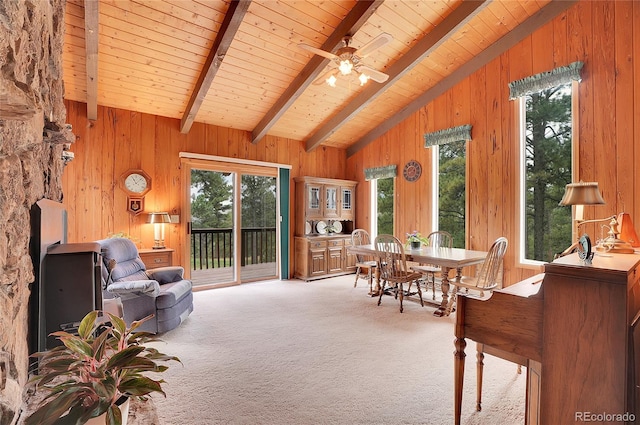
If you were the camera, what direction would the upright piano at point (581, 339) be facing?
facing to the left of the viewer

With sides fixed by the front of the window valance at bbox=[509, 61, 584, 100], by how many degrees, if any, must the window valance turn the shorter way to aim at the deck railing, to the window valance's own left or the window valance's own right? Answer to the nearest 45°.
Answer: approximately 45° to the window valance's own right

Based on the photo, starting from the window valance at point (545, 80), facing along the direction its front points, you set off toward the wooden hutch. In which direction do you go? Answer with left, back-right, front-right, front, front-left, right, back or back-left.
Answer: front-right

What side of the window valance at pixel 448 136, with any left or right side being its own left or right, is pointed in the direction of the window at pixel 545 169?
left

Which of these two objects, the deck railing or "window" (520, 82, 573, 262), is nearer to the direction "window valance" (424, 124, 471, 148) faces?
the deck railing

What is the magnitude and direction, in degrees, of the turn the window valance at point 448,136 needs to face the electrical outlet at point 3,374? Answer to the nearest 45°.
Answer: approximately 45° to its left

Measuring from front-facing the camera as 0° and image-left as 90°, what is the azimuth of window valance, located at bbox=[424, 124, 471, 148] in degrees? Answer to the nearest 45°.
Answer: approximately 45°

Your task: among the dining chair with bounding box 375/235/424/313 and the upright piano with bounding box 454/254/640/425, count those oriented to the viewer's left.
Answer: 1

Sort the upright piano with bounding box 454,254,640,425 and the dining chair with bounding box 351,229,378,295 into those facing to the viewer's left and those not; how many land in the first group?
1
